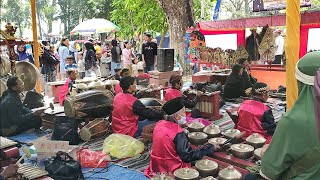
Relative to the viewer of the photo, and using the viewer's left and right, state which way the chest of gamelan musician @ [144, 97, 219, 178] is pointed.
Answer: facing away from the viewer and to the right of the viewer

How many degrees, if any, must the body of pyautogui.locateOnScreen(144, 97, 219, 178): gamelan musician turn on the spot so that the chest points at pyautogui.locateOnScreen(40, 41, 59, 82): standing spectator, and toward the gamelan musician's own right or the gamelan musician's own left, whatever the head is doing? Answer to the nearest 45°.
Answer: approximately 90° to the gamelan musician's own left

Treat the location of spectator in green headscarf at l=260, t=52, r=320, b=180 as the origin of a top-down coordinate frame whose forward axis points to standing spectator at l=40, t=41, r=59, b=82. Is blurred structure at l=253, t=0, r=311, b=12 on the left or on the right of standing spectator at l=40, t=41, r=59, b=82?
right
